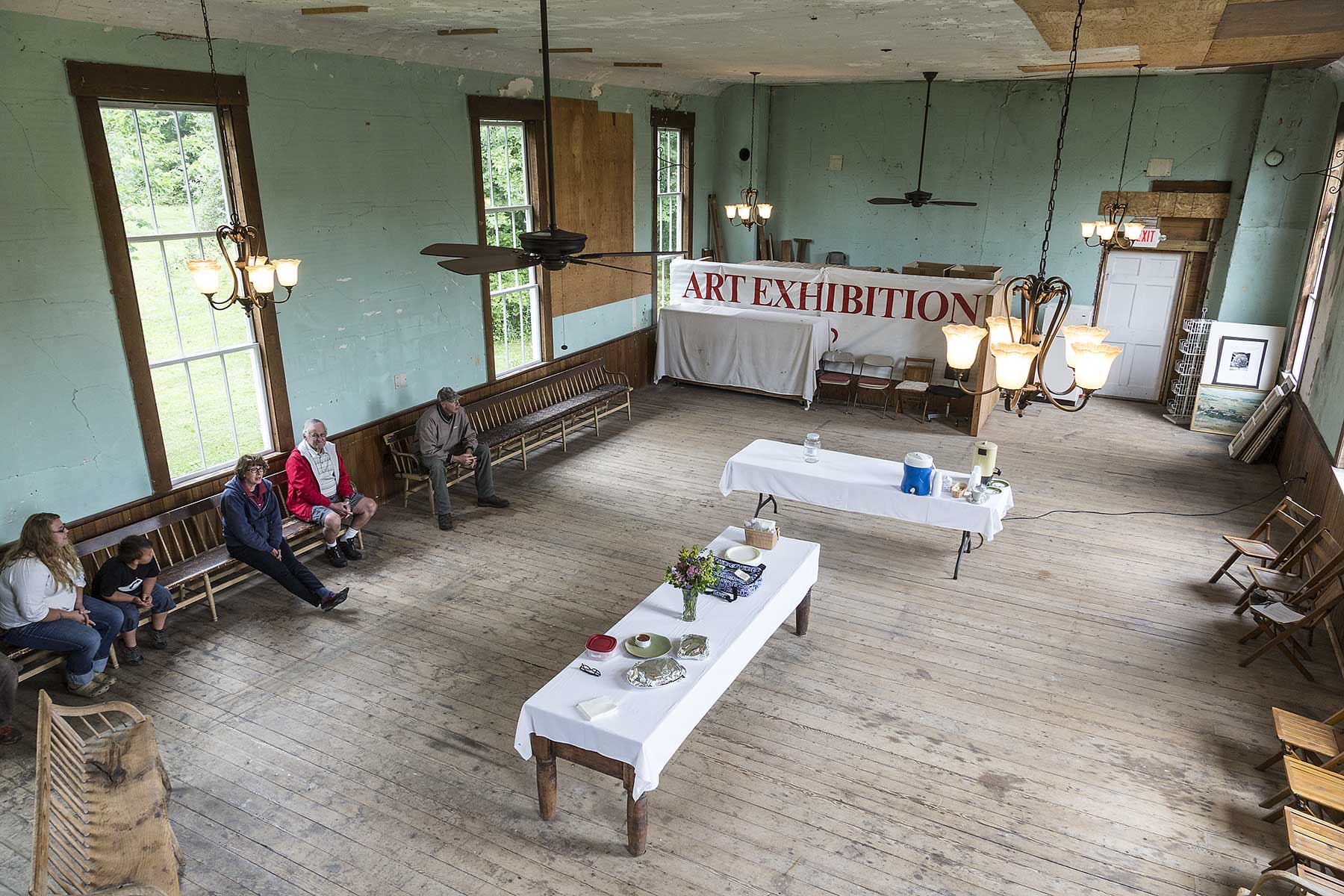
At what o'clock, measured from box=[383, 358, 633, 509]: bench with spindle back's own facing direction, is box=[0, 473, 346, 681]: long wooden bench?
The long wooden bench is roughly at 3 o'clock from the bench with spindle back.

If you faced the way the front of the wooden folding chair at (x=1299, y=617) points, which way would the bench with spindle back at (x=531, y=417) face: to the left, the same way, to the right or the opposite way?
the opposite way

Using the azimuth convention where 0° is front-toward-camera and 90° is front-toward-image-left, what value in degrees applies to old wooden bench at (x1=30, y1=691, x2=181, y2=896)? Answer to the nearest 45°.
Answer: approximately 270°

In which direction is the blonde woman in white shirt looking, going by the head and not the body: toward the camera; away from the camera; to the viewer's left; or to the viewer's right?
to the viewer's right

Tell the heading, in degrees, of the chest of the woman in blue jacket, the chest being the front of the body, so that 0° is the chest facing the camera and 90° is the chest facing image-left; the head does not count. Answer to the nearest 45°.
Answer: approximately 315°

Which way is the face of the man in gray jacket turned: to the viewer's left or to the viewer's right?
to the viewer's right

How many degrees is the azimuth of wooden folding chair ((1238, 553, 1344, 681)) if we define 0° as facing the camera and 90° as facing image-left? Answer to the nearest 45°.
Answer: approximately 90°

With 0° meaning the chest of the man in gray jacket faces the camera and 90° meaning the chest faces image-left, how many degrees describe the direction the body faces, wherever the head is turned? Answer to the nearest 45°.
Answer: approximately 315°

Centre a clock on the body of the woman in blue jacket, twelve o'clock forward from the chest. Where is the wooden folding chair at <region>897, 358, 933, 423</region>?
The wooden folding chair is roughly at 10 o'clock from the woman in blue jacket.

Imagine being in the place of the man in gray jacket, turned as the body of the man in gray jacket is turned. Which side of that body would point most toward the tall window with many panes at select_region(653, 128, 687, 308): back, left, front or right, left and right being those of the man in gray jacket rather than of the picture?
left
